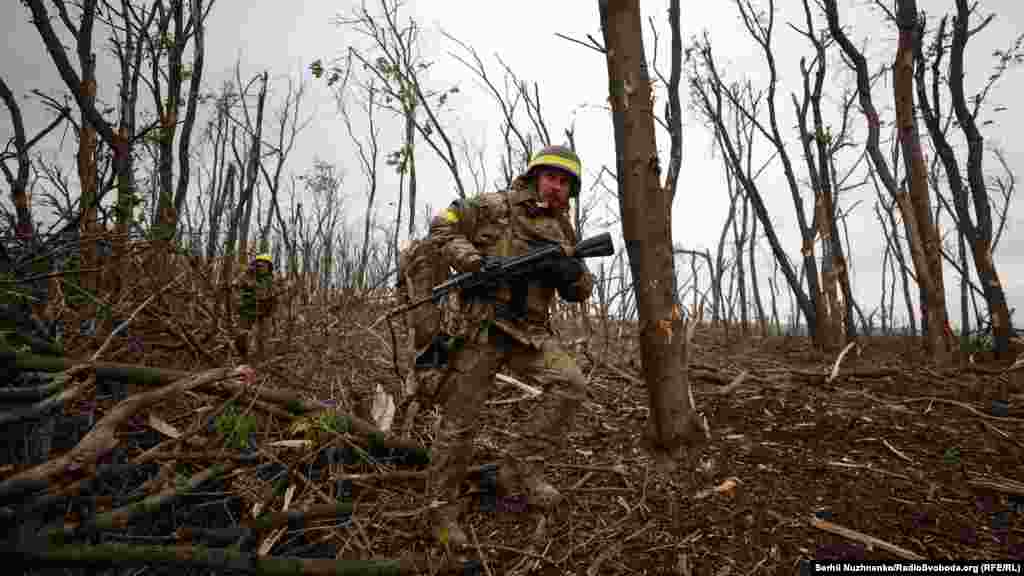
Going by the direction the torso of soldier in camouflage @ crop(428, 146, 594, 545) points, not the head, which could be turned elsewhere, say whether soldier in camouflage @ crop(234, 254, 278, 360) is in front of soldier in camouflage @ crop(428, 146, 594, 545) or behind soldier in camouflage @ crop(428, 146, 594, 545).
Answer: behind

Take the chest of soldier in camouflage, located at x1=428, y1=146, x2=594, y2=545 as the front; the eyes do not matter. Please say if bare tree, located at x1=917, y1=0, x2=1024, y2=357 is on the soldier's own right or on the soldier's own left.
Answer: on the soldier's own left

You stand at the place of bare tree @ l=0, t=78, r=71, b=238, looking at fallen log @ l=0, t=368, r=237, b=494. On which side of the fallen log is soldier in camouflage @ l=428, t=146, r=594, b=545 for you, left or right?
left

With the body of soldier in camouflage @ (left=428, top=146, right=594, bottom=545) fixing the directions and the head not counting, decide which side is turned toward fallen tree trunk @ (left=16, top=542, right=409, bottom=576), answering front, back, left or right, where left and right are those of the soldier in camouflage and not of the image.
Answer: right

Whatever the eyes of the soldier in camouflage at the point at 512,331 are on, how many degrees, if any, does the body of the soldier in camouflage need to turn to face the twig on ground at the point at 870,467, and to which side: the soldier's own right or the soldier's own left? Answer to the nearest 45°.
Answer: approximately 45° to the soldier's own left

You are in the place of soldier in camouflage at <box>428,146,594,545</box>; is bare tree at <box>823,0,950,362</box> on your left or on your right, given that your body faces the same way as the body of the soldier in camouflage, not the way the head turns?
on your left

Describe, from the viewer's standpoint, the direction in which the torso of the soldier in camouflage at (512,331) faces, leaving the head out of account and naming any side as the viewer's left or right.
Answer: facing the viewer and to the right of the viewer

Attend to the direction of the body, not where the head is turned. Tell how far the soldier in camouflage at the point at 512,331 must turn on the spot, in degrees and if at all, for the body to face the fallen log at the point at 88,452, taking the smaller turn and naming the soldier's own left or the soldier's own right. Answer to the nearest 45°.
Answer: approximately 90° to the soldier's own right

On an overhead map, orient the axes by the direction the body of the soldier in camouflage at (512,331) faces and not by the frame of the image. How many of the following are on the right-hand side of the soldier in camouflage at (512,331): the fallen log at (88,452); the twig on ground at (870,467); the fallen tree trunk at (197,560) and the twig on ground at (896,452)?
2

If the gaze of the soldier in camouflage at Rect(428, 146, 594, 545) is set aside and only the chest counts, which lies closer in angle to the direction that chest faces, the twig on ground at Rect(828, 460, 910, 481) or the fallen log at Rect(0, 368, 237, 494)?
the twig on ground

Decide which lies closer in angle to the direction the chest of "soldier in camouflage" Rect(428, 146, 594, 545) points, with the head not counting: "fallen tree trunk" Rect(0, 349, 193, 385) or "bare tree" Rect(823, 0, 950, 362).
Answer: the bare tree

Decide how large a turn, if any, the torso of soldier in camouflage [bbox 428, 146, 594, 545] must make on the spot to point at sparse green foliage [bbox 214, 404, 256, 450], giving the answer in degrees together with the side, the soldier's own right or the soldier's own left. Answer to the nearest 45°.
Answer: approximately 135° to the soldier's own right

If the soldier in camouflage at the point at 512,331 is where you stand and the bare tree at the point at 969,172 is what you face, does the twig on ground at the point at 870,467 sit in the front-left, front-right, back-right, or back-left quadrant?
front-right

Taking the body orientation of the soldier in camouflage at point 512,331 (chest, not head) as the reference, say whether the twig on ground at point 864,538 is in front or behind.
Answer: in front

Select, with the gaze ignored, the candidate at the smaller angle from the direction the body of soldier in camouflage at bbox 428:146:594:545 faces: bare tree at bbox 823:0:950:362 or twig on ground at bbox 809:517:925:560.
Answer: the twig on ground

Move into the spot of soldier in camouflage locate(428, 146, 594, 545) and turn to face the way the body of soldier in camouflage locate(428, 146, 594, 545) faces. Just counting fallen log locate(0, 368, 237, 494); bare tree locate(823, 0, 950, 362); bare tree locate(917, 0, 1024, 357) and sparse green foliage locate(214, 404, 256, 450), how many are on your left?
2
